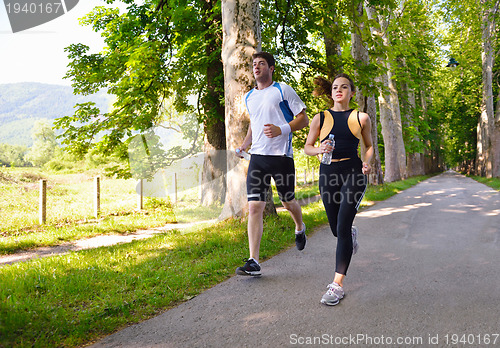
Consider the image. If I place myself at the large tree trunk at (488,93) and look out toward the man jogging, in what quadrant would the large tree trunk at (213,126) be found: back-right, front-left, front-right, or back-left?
front-right

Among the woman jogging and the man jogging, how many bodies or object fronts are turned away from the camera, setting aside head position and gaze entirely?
0

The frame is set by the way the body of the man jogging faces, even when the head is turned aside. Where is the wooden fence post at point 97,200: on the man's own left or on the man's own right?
on the man's own right

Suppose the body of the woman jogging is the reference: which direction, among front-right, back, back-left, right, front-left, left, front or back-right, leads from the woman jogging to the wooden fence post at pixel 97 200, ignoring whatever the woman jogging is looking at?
back-right

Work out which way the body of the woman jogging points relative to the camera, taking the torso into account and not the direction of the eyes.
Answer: toward the camera

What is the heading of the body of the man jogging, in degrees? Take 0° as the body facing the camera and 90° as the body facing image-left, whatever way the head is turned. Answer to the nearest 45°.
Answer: approximately 45°

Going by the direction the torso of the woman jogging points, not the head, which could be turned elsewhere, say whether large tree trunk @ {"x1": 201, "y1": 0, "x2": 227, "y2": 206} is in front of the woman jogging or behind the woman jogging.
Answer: behind

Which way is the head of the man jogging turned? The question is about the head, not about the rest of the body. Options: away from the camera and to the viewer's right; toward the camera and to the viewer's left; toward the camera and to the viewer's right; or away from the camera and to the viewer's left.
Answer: toward the camera and to the viewer's left

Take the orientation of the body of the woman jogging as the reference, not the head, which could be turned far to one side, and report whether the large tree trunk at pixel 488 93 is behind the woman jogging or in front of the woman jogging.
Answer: behind

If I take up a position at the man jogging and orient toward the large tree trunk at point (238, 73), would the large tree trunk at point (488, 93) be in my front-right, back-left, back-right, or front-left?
front-right

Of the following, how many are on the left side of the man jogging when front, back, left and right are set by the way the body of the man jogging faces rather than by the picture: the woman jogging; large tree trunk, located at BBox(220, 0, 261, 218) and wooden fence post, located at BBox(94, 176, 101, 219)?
1

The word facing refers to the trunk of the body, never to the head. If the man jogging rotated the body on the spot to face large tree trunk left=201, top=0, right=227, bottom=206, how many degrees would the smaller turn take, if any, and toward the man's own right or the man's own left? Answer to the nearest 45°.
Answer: approximately 135° to the man's own right
